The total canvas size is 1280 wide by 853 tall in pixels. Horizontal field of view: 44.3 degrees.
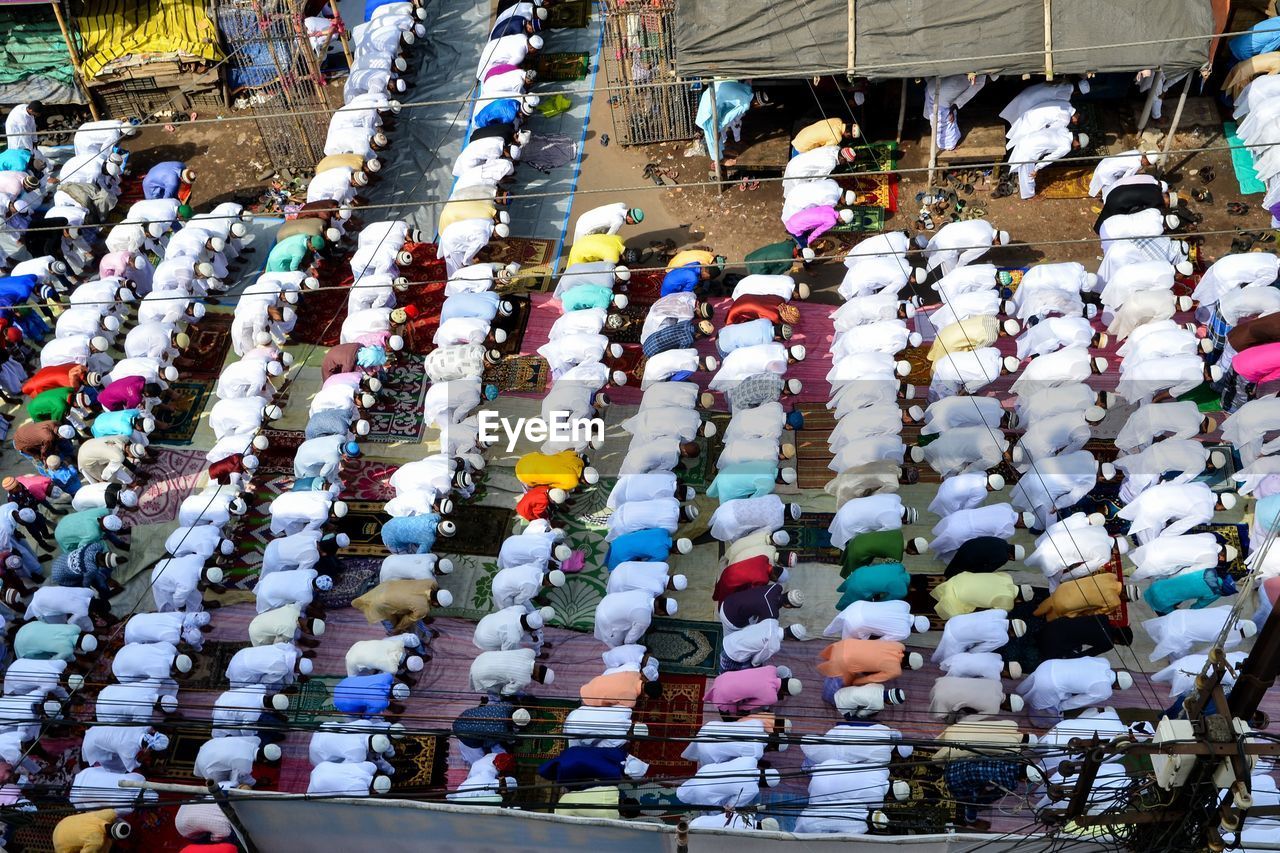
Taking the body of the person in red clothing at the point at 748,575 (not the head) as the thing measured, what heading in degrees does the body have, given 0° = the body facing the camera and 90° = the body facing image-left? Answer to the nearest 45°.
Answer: approximately 270°

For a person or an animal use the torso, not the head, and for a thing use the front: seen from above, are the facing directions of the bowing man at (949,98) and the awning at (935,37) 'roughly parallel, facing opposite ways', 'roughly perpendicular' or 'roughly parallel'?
roughly perpendicular

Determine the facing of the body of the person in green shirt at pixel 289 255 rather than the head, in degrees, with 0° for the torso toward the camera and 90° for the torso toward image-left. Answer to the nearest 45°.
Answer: approximately 270°

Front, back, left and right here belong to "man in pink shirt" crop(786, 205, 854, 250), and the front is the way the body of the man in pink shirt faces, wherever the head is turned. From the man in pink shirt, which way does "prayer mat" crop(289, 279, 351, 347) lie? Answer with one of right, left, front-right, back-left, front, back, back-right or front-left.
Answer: back

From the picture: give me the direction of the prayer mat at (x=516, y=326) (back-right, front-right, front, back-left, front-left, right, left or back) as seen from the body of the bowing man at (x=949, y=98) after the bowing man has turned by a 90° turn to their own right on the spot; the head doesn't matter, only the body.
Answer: right

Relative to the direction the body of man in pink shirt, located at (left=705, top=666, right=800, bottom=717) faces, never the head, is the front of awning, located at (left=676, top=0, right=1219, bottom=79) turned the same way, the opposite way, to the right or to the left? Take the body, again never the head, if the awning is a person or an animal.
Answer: to the right

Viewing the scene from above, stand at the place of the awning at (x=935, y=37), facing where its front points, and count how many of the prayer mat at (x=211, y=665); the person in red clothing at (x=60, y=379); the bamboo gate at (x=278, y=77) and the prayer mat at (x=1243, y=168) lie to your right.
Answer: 3

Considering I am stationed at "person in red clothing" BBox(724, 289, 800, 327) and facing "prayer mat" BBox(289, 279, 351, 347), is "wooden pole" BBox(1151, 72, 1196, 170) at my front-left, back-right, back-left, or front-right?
back-right

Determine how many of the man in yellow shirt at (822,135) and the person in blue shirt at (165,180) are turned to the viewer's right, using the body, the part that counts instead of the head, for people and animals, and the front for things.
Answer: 2

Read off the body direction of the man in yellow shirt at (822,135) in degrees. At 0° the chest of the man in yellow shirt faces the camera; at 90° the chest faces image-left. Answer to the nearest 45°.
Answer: approximately 270°

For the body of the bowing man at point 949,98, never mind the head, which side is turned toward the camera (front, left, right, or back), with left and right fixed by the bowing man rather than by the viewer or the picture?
right

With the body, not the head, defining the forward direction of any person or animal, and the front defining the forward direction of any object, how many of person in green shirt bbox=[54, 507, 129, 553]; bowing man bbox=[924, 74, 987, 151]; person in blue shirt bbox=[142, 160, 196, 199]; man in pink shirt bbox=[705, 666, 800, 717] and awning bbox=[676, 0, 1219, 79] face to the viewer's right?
4
